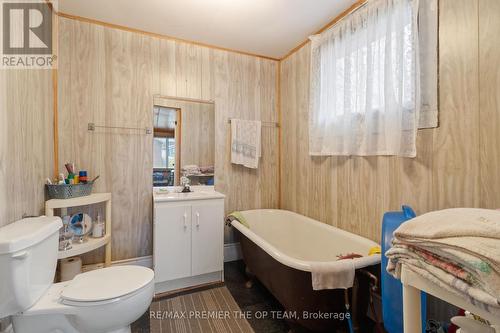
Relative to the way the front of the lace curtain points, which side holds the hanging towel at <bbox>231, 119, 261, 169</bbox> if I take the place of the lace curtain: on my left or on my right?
on my right

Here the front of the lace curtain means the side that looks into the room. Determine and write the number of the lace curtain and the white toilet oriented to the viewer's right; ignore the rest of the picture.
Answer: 1

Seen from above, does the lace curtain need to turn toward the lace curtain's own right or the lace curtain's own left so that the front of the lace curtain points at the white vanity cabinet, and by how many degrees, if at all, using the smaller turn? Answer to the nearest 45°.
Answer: approximately 45° to the lace curtain's own right

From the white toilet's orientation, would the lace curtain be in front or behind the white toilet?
in front

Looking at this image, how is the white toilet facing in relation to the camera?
to the viewer's right

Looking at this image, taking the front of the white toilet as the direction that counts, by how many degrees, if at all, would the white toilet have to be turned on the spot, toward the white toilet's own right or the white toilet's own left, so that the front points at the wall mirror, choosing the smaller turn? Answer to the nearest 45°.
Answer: approximately 45° to the white toilet's own left

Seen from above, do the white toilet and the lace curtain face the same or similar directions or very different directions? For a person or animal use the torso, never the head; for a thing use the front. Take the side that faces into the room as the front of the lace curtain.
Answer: very different directions

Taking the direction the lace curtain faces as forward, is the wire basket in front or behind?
in front

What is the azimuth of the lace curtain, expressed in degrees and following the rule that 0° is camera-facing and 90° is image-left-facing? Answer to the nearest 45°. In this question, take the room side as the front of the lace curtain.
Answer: approximately 45°

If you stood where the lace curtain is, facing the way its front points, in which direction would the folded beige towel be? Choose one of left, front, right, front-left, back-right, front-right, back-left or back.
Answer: front-left

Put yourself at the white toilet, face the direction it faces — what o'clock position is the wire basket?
The wire basket is roughly at 9 o'clock from the white toilet.

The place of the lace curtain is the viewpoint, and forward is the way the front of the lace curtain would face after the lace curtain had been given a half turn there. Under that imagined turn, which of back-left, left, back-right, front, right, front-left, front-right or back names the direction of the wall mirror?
back-left

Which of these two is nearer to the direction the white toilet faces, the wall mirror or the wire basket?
the wall mirror
